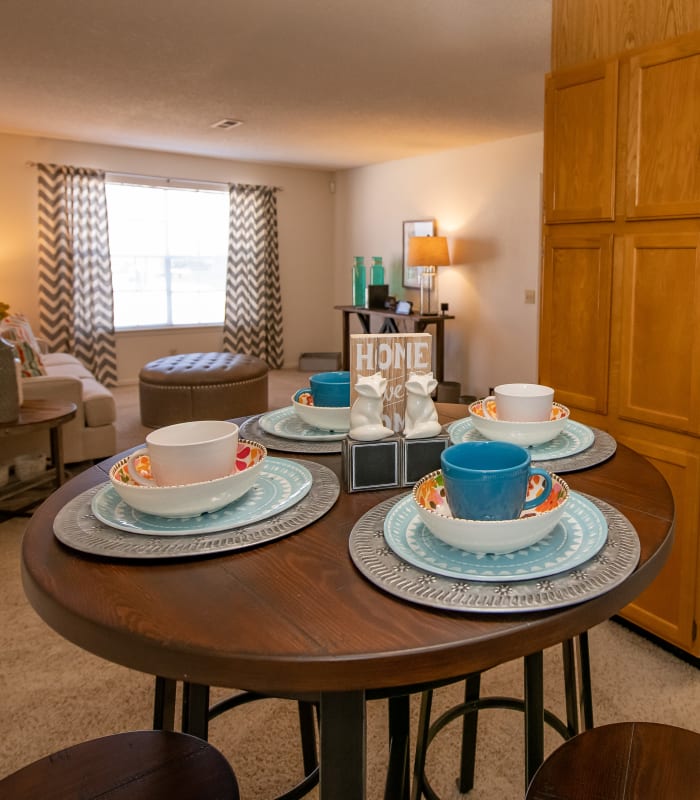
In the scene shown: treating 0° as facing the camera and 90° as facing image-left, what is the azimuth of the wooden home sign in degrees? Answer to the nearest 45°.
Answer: approximately 0°

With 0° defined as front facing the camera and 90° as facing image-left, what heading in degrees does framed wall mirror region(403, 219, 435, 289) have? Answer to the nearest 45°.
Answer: approximately 45°

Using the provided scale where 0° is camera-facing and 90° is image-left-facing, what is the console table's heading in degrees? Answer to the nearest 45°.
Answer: approximately 45°

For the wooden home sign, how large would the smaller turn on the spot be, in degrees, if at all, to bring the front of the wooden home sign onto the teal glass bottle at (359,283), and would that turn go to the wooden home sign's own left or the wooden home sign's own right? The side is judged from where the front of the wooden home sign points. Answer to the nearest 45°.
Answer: approximately 180°

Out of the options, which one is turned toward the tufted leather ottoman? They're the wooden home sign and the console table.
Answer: the console table
